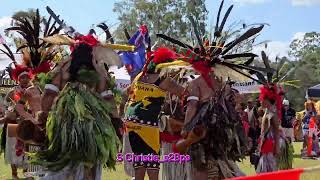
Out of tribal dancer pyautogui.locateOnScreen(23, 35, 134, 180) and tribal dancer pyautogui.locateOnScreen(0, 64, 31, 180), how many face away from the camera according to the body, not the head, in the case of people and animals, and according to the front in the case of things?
1

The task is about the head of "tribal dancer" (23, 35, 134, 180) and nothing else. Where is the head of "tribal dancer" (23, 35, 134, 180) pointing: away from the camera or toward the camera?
away from the camera

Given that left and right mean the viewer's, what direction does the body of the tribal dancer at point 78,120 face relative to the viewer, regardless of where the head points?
facing away from the viewer

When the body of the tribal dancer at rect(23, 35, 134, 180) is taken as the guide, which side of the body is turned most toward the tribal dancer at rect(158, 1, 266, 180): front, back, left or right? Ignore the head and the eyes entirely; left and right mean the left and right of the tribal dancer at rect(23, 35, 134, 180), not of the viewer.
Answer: right

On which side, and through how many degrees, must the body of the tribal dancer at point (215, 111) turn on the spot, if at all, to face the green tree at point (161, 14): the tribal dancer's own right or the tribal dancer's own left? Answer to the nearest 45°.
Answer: approximately 45° to the tribal dancer's own right

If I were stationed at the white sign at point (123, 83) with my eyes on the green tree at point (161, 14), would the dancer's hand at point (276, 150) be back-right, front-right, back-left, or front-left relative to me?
back-right

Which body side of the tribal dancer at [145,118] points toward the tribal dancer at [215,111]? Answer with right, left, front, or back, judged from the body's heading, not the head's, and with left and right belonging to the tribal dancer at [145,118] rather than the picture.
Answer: right

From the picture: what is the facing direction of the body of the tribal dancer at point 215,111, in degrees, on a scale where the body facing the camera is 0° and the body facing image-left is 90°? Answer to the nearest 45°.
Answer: approximately 135°

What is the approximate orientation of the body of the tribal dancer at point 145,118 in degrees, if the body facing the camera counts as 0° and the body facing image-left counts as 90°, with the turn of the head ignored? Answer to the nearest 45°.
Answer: approximately 225°
